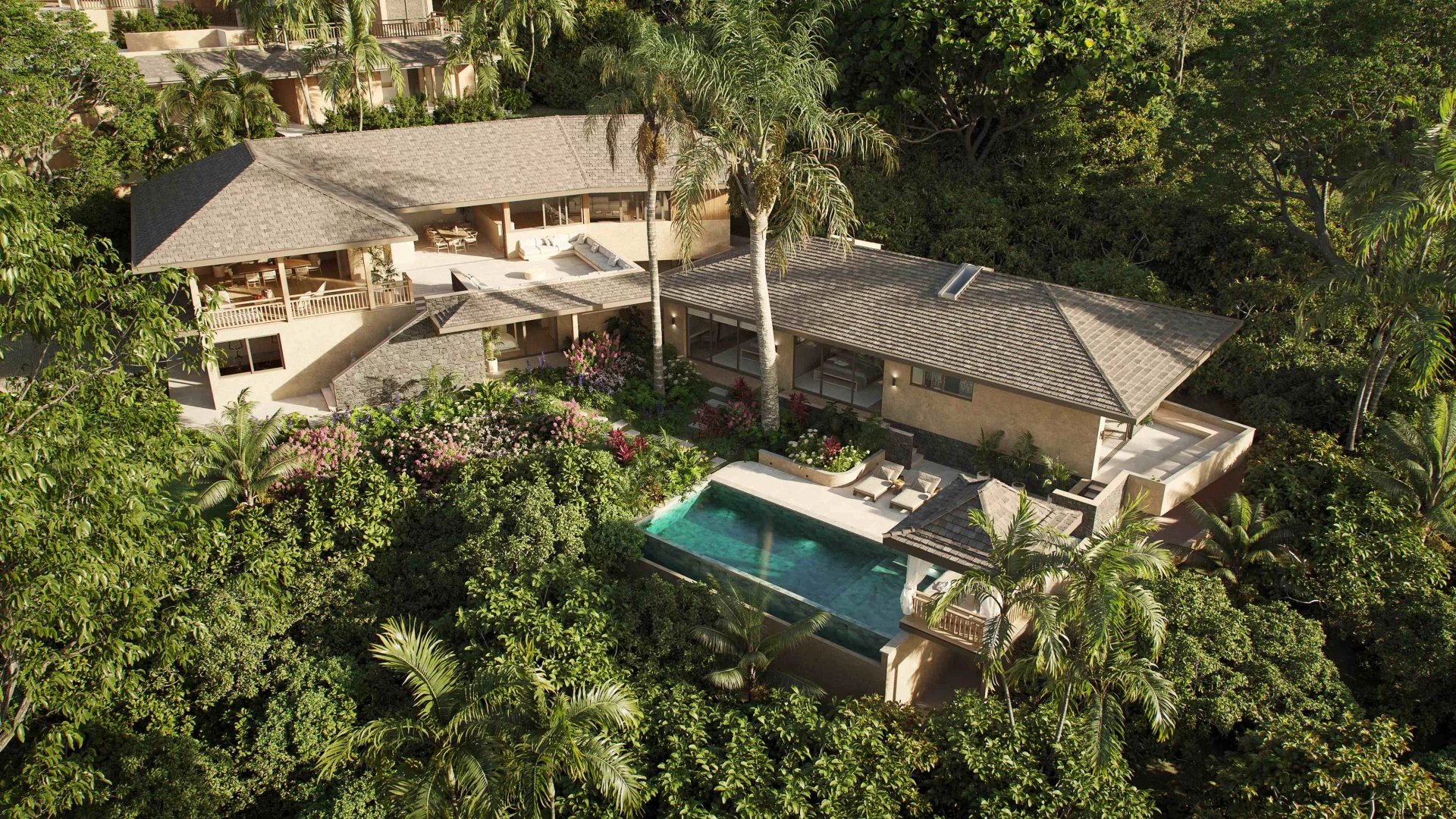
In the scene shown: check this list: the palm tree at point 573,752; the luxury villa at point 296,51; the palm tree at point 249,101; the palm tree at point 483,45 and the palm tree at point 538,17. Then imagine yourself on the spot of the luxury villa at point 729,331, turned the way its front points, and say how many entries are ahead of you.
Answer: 1

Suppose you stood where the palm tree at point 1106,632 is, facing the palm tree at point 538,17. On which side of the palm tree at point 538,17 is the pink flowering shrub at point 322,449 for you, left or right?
left

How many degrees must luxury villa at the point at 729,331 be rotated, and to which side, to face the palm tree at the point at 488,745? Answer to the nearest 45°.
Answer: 0° — it already faces it

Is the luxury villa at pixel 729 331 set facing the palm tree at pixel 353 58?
no

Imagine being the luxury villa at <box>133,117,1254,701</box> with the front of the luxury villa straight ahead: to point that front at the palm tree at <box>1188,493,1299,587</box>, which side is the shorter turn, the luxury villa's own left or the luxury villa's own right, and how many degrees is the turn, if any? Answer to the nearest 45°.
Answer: approximately 45° to the luxury villa's own left

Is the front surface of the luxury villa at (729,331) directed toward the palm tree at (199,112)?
no

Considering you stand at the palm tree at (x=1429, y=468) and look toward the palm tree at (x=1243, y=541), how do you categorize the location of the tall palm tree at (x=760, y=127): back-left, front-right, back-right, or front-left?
front-right

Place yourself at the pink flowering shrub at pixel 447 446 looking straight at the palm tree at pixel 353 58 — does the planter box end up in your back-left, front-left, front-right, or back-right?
back-right

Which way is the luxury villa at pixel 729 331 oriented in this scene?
toward the camera

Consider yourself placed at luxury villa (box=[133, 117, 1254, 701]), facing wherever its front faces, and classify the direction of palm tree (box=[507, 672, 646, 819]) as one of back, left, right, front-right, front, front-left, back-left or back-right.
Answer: front

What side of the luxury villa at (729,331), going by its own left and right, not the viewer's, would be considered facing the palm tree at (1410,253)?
left

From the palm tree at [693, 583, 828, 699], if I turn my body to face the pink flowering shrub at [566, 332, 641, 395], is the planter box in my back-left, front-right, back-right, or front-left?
front-right

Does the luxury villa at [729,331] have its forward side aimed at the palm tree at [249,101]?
no

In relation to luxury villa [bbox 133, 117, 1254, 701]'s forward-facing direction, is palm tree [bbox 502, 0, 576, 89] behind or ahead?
behind

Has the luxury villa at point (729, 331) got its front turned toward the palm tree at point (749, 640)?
yes
